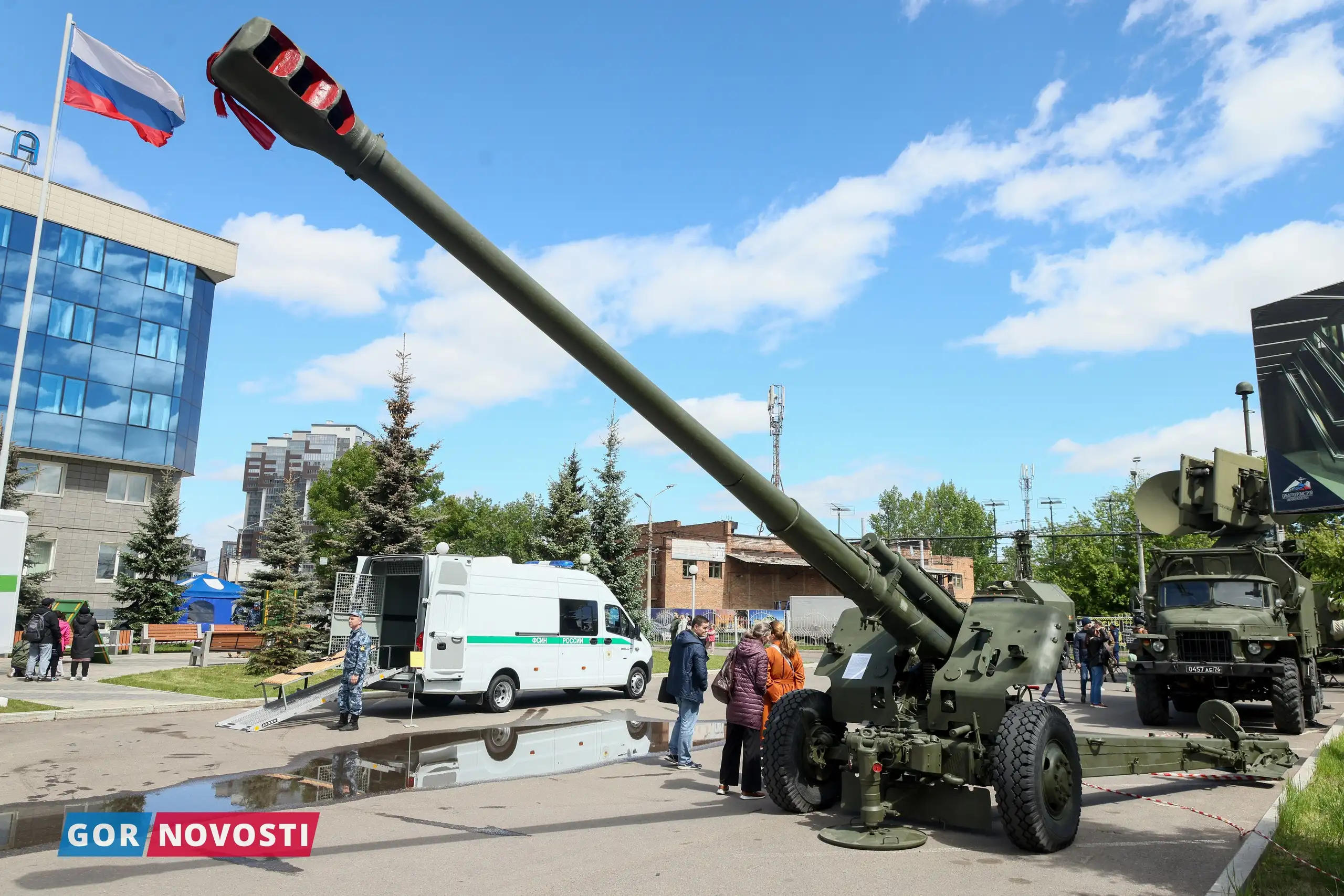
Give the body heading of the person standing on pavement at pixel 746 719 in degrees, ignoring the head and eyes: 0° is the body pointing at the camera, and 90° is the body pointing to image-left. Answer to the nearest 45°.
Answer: approximately 225°

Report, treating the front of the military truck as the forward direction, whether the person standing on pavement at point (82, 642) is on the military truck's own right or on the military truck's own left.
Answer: on the military truck's own right

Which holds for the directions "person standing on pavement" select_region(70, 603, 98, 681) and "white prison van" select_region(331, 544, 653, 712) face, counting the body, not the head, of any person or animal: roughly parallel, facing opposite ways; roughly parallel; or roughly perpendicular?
roughly perpendicular

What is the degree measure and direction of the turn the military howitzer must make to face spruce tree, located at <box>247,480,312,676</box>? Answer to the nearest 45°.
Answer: approximately 90° to its right

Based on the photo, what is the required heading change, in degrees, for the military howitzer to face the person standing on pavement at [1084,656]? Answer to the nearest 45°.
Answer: approximately 180°

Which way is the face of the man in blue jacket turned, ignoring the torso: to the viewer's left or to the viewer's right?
to the viewer's right

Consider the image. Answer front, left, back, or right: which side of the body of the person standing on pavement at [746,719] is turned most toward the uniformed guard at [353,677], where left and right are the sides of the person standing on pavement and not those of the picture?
left

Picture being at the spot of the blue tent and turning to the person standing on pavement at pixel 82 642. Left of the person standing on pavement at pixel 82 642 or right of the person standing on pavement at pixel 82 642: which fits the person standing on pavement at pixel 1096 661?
left
